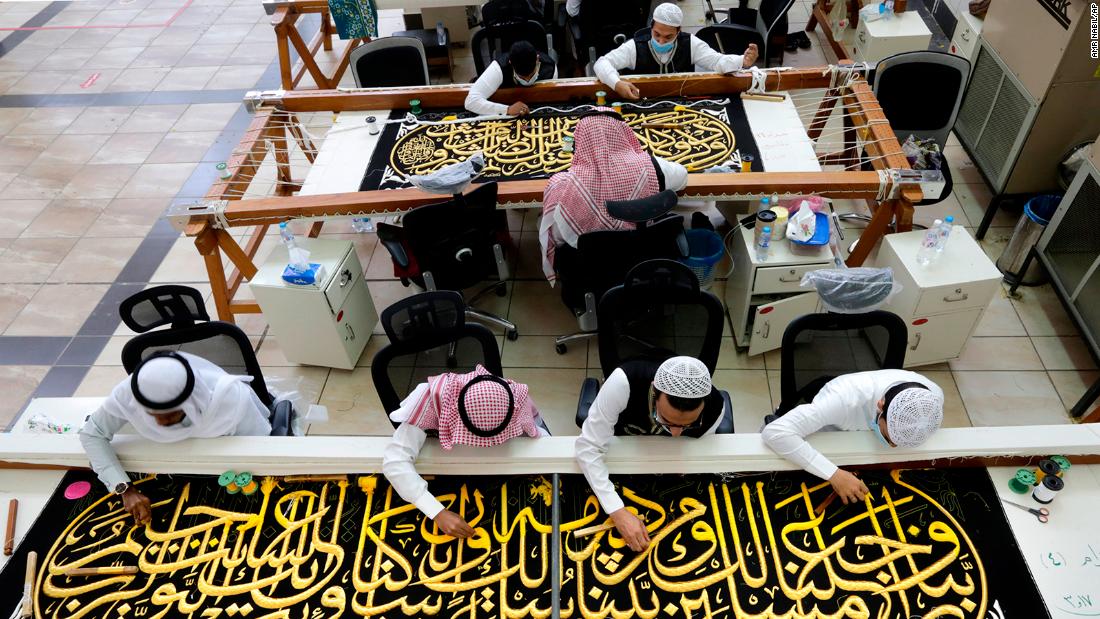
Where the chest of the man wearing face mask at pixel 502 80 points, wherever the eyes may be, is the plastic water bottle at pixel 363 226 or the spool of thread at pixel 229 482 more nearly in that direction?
the spool of thread

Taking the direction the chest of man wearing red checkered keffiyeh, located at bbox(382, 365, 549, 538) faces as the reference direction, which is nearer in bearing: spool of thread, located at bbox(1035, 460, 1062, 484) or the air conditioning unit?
the spool of thread

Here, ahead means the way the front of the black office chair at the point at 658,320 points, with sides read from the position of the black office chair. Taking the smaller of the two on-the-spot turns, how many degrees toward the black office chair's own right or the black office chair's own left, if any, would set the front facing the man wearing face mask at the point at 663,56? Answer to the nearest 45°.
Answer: approximately 180°

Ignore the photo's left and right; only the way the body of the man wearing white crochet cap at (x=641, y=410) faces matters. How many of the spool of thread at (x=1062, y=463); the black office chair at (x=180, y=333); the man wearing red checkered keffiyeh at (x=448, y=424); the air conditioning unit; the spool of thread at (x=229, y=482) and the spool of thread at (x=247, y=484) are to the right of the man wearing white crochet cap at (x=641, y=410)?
4

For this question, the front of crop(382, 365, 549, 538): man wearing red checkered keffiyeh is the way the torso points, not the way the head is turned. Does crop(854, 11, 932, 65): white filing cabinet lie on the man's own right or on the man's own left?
on the man's own left

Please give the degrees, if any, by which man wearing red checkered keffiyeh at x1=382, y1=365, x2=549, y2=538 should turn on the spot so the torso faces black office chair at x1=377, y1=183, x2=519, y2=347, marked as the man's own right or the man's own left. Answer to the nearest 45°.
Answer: approximately 180°

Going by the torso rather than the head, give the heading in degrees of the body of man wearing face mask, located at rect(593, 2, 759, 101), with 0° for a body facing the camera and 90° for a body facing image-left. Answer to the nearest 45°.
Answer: approximately 0°

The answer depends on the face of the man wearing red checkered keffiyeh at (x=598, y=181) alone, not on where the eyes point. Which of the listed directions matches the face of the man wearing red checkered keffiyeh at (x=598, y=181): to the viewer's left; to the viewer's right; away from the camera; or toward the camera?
away from the camera

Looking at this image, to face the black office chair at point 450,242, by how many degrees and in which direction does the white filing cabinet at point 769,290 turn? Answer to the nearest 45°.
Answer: approximately 90° to its right

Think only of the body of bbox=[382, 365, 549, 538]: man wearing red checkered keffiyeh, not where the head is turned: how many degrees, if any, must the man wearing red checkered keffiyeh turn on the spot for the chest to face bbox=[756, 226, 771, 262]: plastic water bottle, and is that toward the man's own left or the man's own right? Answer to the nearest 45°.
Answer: approximately 135° to the man's own left

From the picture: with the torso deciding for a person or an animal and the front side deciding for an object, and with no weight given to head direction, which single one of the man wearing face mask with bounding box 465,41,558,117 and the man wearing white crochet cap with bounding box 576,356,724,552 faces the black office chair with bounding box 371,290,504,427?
the man wearing face mask

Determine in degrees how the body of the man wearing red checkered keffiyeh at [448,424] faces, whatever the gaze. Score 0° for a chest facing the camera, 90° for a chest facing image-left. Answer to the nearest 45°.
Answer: approximately 0°

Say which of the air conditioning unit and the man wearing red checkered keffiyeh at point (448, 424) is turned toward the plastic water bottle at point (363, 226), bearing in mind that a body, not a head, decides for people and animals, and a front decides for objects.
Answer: the air conditioning unit

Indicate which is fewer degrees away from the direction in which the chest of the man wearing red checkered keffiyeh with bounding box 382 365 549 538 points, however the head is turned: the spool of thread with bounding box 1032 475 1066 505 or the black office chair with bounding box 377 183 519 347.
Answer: the spool of thread
